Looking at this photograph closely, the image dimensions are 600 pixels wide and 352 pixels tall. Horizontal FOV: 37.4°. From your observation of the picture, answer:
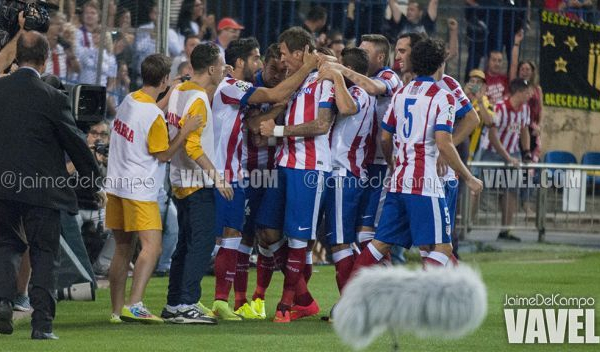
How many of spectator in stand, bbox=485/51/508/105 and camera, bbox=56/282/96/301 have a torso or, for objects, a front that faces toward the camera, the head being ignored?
1

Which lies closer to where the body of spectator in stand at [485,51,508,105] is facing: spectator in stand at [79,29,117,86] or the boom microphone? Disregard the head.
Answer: the boom microphone

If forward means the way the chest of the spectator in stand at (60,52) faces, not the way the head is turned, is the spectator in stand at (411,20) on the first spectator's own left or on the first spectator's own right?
on the first spectator's own left

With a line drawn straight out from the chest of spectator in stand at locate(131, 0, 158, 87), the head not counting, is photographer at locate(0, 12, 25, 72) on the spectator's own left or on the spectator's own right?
on the spectator's own right

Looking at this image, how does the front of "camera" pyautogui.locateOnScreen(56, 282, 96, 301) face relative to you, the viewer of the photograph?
facing to the right of the viewer
